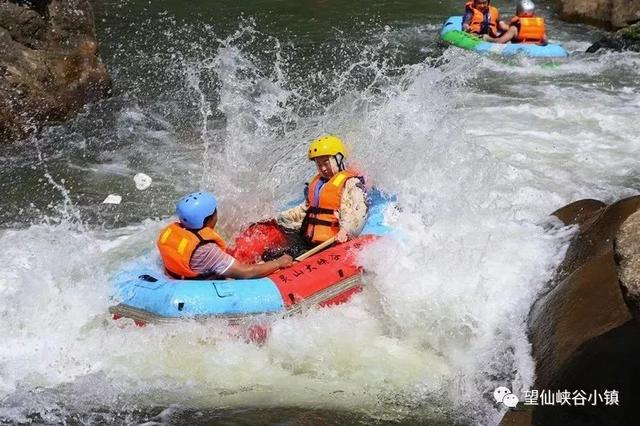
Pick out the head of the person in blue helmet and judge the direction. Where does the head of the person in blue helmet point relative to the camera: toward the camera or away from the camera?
away from the camera

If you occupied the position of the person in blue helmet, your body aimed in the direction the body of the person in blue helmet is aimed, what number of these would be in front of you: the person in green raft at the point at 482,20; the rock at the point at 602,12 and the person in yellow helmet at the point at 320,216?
3

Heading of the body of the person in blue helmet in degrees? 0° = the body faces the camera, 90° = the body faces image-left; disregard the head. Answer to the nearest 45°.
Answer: approximately 225°

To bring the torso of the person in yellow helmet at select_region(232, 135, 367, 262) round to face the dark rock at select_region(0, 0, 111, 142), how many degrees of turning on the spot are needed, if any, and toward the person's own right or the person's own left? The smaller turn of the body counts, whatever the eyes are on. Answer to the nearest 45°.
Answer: approximately 90° to the person's own right

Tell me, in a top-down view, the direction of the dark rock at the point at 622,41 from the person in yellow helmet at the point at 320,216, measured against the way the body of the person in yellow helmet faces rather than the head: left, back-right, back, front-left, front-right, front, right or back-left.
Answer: back

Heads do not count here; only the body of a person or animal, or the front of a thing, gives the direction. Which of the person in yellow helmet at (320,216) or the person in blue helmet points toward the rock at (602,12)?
the person in blue helmet

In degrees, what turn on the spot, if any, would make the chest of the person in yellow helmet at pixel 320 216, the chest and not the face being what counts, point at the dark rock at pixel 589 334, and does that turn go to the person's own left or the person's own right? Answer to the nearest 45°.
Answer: approximately 90° to the person's own left

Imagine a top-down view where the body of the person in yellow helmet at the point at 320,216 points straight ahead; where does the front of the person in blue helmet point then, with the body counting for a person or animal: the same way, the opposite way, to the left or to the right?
the opposite way
